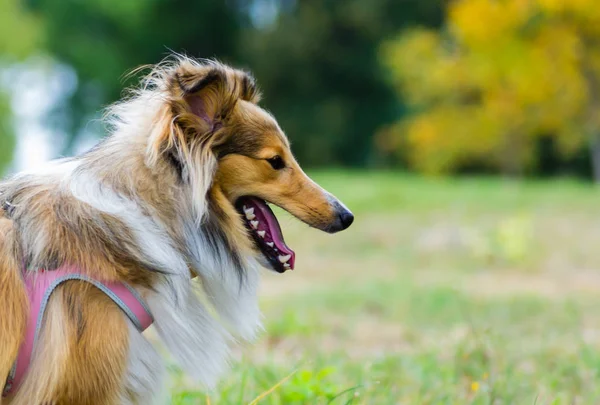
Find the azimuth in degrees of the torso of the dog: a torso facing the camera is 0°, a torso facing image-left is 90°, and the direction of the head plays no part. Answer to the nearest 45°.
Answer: approximately 270°
